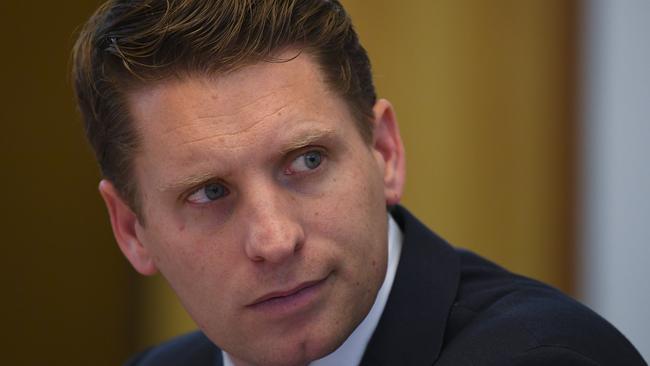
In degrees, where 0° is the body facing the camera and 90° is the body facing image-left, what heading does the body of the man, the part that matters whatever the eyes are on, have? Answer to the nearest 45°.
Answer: approximately 45°
